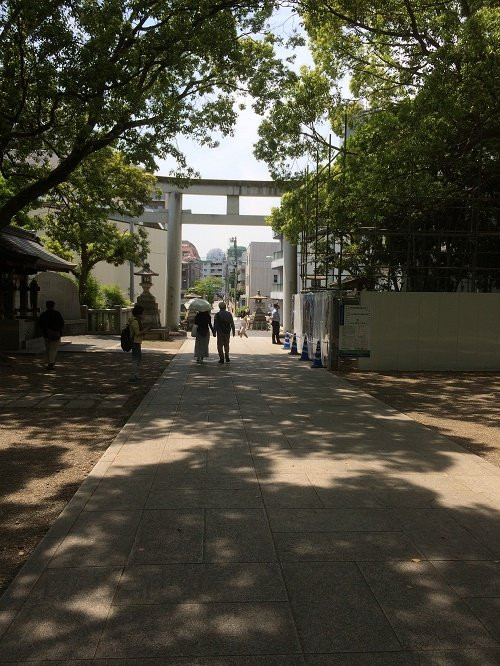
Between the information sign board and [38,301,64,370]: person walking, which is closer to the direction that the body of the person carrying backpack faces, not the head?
the information sign board

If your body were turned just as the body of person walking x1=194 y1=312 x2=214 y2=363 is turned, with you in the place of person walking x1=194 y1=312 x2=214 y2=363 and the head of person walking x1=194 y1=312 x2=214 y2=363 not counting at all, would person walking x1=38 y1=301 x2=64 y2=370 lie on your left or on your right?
on your left

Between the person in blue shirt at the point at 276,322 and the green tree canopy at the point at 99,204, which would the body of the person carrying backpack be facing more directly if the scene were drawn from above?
the person in blue shirt

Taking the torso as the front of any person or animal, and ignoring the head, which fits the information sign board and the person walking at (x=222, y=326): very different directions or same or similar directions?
very different directions

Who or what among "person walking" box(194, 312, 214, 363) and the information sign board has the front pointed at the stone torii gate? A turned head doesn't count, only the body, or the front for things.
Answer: the person walking

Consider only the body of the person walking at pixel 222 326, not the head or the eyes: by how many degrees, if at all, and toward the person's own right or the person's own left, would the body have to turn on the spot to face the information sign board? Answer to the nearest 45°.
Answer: approximately 90° to the person's own right

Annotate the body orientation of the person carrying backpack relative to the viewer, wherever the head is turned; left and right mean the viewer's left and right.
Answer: facing to the right of the viewer

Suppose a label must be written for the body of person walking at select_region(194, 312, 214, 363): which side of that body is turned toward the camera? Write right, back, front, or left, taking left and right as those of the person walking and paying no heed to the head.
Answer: back

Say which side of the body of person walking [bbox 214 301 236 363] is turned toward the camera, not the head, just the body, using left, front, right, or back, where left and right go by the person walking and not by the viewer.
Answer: back
